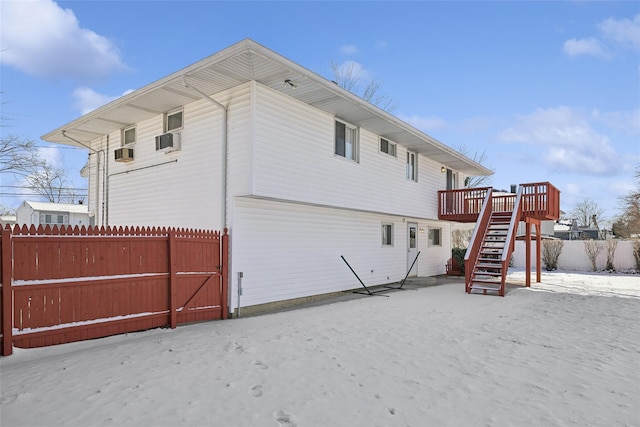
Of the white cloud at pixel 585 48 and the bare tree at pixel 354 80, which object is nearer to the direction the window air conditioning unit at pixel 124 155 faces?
the bare tree
